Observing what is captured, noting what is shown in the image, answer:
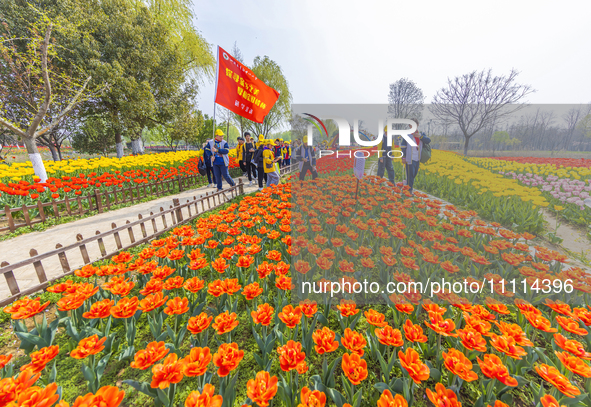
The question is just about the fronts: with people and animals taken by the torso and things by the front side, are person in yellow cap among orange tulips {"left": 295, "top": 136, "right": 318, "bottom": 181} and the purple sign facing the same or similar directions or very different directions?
same or similar directions

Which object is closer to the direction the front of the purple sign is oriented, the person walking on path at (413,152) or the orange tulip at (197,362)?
the orange tulip

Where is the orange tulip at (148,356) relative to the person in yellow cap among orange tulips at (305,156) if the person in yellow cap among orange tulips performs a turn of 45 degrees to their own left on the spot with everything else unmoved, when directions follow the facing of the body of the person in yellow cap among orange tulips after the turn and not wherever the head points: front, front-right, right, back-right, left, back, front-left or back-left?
front-right

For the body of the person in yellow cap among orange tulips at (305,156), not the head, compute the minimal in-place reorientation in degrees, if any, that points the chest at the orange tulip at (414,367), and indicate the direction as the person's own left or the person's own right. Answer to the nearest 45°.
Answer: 0° — they already face it

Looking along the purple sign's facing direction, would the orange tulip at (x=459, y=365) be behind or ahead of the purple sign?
ahead

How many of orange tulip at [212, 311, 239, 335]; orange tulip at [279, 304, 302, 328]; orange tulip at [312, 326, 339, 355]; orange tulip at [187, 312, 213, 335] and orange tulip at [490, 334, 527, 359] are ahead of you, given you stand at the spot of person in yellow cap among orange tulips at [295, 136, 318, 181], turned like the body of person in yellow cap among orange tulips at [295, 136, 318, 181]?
5

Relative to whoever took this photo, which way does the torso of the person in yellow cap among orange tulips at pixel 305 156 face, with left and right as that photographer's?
facing the viewer

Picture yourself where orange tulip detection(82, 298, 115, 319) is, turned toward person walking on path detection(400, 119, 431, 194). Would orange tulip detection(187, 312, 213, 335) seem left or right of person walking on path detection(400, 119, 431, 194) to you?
right

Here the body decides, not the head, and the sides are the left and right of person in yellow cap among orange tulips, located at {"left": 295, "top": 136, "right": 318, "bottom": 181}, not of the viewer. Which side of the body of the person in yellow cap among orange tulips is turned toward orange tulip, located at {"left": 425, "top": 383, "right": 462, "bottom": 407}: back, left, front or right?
front

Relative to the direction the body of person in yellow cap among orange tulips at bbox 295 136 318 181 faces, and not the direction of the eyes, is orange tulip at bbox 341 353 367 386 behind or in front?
in front

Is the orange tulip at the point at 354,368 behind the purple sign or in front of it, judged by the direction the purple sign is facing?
in front

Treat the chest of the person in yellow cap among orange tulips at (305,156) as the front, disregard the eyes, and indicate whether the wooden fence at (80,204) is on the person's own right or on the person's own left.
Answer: on the person's own right

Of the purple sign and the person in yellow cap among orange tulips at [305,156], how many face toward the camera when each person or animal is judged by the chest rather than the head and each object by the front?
2

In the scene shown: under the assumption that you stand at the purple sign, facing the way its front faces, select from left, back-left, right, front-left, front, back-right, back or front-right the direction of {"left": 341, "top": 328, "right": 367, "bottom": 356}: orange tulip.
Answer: front

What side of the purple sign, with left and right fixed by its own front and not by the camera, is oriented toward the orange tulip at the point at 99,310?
front

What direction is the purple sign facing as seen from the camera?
toward the camera

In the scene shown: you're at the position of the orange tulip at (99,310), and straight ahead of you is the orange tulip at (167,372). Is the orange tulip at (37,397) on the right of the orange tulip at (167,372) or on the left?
right

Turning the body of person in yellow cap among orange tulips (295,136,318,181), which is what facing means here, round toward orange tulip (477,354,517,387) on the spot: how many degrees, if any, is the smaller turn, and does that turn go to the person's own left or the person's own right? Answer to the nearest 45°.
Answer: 0° — they already face it
